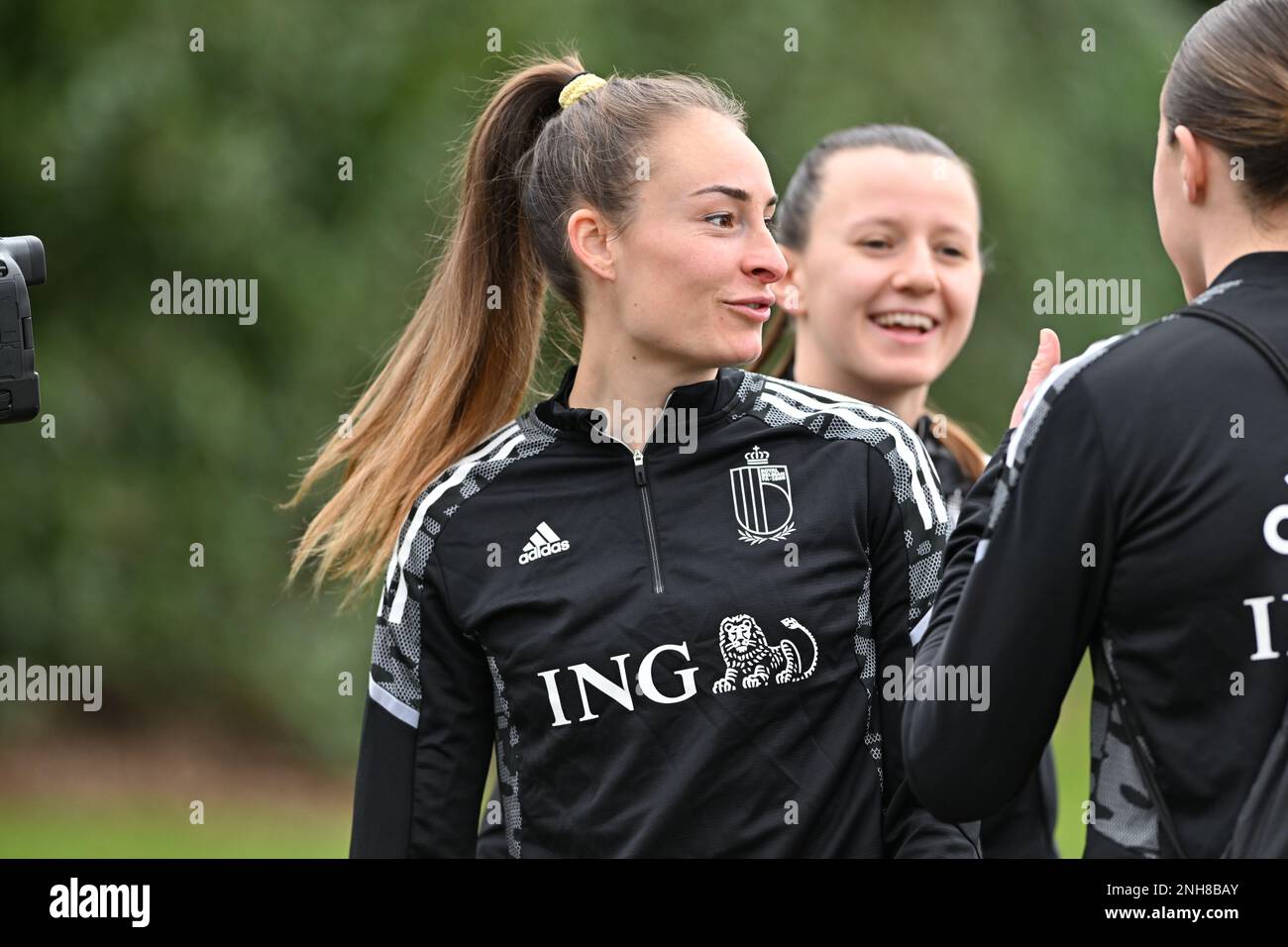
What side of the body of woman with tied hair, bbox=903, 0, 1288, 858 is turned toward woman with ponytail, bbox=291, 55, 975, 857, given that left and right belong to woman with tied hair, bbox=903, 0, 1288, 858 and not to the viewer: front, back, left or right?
front

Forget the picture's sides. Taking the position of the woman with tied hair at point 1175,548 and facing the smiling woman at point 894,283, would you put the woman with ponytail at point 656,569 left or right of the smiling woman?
left

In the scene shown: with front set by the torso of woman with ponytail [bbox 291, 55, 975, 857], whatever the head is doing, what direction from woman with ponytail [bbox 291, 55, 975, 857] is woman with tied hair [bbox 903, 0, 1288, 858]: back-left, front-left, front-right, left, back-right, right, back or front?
front-left

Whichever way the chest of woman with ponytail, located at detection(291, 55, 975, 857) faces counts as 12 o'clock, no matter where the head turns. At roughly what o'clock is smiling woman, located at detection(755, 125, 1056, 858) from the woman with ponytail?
The smiling woman is roughly at 7 o'clock from the woman with ponytail.

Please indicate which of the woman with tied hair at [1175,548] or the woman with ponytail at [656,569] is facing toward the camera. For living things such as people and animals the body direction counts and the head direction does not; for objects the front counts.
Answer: the woman with ponytail at [656,569]

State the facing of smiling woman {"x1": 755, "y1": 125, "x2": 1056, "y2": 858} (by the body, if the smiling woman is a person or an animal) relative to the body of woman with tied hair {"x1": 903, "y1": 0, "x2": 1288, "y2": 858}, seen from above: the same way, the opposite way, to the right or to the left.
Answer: the opposite way

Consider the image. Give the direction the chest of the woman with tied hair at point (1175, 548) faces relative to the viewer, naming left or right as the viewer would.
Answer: facing away from the viewer and to the left of the viewer

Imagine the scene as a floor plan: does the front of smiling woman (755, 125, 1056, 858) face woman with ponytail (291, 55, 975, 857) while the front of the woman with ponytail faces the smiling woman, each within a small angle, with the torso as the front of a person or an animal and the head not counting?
no

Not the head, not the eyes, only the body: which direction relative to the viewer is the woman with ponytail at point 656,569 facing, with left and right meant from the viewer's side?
facing the viewer

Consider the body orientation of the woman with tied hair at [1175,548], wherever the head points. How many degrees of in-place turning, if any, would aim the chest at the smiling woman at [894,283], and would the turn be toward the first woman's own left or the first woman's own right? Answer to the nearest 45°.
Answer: approximately 45° to the first woman's own right

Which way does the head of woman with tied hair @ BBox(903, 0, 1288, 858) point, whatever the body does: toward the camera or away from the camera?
away from the camera

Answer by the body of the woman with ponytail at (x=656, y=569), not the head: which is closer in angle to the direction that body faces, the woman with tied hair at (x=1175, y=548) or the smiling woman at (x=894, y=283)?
the woman with tied hair

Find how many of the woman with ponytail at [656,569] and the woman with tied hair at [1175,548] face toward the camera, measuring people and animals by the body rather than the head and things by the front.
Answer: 1

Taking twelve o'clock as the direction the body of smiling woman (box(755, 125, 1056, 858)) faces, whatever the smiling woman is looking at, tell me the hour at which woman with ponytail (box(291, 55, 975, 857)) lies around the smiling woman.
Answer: The woman with ponytail is roughly at 2 o'clock from the smiling woman.

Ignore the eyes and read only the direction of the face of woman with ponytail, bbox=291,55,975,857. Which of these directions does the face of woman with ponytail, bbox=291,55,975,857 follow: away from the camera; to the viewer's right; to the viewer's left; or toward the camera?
to the viewer's right

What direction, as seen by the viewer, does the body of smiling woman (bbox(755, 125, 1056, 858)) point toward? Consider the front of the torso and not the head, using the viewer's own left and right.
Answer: facing the viewer and to the right of the viewer
